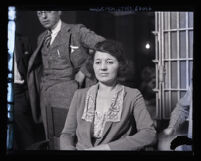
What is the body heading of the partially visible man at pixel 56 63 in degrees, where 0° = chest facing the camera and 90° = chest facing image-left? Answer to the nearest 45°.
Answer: approximately 45°
